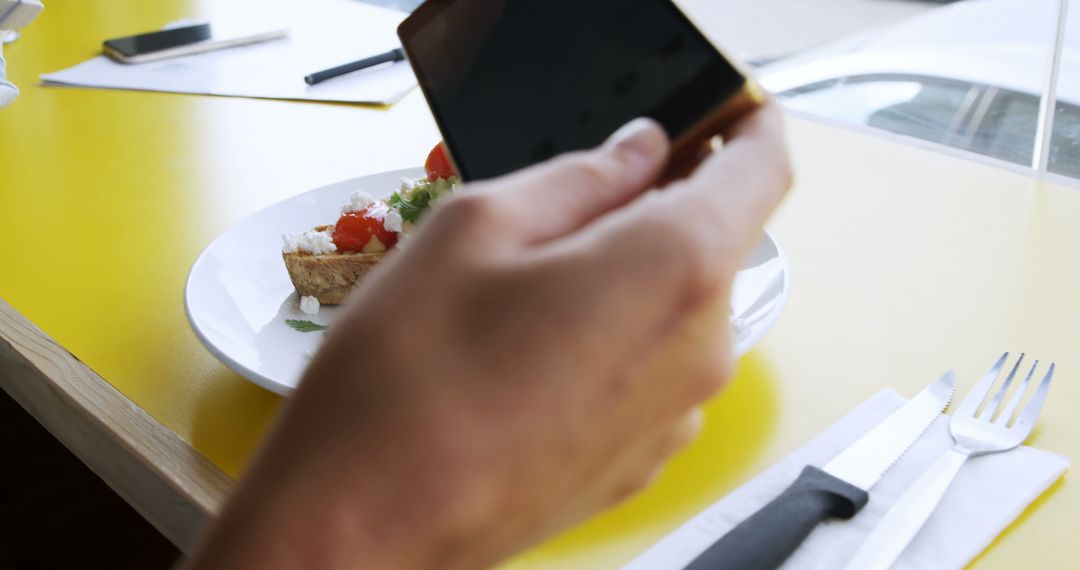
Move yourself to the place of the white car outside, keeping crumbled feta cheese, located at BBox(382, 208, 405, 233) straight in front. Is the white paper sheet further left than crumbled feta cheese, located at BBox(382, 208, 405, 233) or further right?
right
